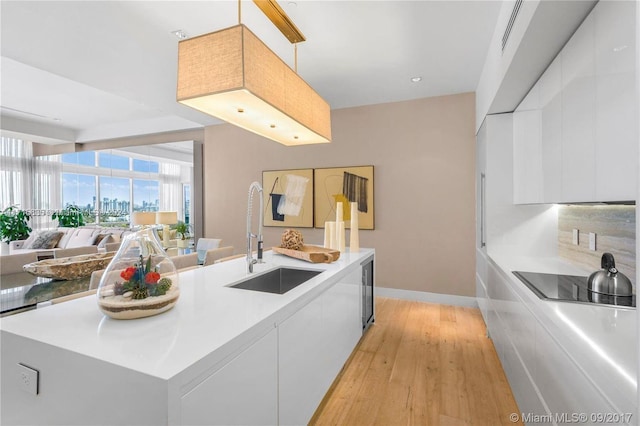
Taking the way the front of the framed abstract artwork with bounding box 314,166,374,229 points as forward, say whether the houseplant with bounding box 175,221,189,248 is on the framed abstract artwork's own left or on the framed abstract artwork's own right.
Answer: on the framed abstract artwork's own right

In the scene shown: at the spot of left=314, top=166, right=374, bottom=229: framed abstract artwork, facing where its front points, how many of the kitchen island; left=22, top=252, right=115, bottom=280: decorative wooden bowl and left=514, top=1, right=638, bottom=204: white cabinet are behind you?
0

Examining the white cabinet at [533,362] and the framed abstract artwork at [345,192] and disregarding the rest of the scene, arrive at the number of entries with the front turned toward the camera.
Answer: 1

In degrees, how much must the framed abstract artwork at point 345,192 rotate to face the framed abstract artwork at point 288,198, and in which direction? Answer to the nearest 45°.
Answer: approximately 90° to its right

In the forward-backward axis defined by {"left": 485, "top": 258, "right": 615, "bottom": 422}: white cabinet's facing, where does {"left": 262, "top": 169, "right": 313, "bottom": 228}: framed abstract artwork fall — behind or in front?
in front

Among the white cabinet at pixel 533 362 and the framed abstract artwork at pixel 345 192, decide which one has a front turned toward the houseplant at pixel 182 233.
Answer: the white cabinet

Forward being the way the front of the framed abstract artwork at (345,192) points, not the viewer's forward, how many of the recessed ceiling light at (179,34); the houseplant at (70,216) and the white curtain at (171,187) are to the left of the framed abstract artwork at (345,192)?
0

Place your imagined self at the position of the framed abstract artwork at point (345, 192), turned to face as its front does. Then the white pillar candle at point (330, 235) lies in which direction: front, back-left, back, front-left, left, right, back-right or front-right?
front

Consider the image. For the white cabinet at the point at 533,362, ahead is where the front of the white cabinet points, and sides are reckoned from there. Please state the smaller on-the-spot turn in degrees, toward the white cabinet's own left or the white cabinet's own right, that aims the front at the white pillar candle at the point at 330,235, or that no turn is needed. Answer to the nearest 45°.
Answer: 0° — it already faces it

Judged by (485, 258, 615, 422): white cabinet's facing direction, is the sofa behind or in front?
in front

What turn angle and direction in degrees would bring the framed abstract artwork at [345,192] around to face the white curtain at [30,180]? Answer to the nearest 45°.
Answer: approximately 90° to its right

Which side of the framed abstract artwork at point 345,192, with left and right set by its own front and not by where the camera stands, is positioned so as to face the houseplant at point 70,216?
right

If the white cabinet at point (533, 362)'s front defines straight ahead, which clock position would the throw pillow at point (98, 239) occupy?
The throw pillow is roughly at 12 o'clock from the white cabinet.

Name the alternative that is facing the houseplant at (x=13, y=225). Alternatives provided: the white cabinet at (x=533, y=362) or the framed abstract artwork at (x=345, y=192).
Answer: the white cabinet

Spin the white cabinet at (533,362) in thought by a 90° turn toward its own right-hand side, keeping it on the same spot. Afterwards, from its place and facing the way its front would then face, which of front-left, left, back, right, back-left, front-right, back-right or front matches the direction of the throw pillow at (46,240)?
left

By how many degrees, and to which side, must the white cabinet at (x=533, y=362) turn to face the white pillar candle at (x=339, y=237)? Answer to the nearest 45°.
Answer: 0° — it already faces it

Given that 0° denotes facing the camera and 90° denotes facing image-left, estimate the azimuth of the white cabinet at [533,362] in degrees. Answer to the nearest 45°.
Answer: approximately 90°

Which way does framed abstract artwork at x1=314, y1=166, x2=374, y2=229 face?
toward the camera

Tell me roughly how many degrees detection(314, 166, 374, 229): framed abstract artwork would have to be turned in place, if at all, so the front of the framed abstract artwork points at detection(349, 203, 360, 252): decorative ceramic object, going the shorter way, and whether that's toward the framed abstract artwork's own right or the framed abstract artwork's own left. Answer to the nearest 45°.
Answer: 0° — it already faces it
